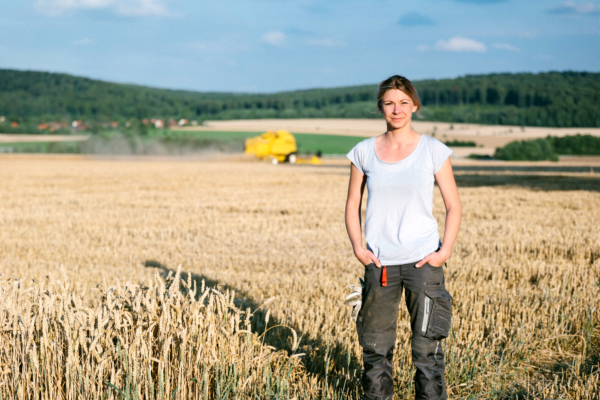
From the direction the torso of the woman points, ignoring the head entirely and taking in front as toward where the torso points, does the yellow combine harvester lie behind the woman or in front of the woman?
behind

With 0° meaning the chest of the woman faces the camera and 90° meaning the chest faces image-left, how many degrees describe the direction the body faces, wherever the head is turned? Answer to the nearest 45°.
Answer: approximately 0°
